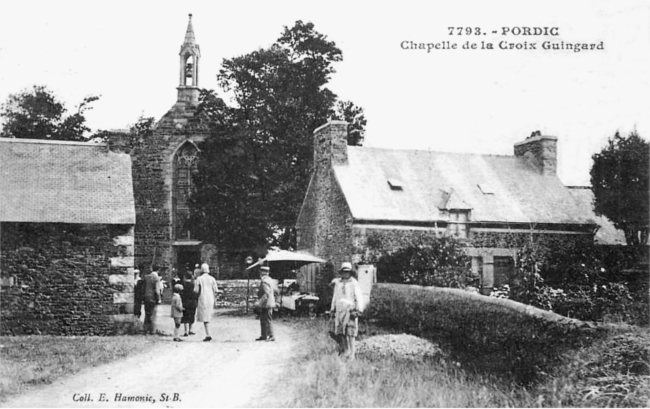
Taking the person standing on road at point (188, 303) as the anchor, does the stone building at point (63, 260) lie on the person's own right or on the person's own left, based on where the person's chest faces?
on the person's own left

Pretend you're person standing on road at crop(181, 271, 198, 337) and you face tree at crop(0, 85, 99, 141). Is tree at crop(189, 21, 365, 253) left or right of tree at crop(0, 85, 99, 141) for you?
right

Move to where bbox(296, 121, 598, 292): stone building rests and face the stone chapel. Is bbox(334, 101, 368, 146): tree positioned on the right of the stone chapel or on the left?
right

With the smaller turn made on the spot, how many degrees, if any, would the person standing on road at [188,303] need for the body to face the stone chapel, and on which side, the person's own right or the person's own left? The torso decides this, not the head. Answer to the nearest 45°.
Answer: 0° — they already face it

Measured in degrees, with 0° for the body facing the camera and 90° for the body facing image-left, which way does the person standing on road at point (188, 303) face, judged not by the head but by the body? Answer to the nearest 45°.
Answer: approximately 180°

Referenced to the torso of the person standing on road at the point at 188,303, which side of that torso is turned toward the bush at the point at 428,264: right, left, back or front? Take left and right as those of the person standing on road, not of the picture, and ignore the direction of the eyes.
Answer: right

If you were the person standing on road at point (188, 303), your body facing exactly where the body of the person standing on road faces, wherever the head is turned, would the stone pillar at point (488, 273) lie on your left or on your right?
on your right

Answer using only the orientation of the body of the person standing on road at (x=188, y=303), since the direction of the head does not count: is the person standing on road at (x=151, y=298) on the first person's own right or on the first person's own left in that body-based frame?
on the first person's own left

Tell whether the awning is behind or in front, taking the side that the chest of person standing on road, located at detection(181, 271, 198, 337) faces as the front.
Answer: in front

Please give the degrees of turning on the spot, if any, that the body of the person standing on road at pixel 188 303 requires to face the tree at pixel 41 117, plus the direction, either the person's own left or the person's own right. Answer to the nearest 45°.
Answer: approximately 45° to the person's own left

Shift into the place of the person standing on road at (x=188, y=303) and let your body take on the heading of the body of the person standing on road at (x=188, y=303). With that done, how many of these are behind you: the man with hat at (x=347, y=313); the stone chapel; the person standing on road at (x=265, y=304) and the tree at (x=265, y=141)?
2
